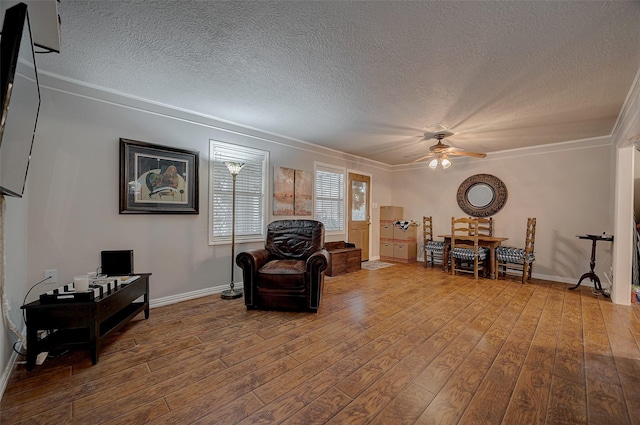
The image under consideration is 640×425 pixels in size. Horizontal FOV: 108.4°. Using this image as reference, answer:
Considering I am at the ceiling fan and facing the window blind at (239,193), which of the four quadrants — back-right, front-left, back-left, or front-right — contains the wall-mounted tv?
front-left

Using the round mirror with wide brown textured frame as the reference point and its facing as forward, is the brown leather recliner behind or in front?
in front

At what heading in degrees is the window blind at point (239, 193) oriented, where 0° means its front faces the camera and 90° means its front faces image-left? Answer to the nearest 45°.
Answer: approximately 315°

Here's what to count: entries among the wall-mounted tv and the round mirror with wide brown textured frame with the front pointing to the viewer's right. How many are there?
1

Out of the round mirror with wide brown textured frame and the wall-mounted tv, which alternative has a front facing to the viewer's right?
the wall-mounted tv

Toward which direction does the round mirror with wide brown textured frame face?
toward the camera

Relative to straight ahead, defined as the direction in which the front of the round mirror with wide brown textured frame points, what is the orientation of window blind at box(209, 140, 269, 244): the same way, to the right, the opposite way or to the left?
to the left

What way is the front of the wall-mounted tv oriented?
to the viewer's right

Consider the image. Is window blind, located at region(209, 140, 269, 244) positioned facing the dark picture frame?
no

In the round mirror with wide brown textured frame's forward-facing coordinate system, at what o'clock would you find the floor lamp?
The floor lamp is roughly at 1 o'clock from the round mirror with wide brown textured frame.
